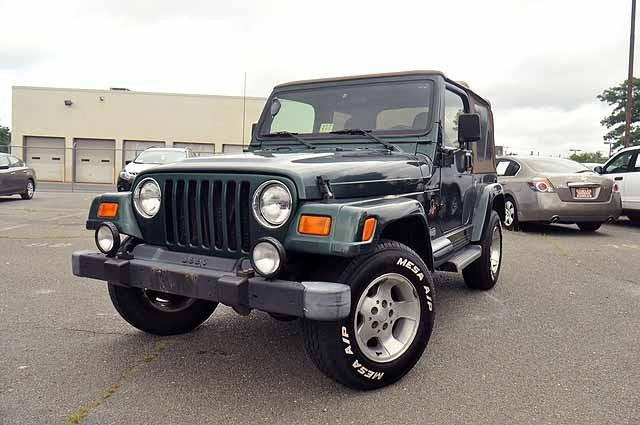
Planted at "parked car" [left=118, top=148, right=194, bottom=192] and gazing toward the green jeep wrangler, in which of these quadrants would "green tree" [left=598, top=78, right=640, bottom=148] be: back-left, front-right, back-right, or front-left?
back-left

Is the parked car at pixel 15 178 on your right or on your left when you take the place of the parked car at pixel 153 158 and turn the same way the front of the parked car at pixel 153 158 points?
on your right

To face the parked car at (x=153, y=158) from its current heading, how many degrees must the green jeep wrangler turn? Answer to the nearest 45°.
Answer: approximately 135° to its right

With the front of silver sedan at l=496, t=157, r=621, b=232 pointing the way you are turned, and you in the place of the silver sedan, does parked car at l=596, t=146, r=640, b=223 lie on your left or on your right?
on your right

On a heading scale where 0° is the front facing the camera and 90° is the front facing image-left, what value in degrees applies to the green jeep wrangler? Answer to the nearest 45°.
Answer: approximately 45°

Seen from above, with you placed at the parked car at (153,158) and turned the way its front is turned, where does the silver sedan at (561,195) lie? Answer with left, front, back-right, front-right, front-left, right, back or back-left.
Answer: left

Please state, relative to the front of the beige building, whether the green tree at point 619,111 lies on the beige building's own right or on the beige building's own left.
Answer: on the beige building's own left

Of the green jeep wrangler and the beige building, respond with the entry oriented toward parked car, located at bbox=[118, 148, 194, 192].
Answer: the beige building

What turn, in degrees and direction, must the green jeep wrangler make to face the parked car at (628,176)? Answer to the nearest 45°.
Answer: approximately 180°

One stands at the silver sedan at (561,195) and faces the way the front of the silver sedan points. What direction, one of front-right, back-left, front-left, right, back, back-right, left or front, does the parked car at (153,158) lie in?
front-left

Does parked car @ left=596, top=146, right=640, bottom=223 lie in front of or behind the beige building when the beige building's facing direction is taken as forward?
in front

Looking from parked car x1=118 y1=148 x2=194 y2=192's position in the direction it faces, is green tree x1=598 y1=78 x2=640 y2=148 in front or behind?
behind

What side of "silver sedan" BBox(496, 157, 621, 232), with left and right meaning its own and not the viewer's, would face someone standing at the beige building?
front

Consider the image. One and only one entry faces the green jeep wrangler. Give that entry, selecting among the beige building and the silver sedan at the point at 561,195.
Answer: the beige building

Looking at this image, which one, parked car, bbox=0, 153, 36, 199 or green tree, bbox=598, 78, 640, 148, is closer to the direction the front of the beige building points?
the parked car

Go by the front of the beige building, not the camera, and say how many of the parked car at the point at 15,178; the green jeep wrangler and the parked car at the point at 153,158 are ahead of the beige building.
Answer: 3

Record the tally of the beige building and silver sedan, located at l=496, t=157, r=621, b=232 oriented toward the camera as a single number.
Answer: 1

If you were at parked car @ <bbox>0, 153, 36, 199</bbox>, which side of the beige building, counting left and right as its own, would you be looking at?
front
